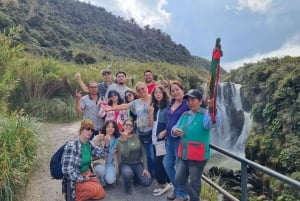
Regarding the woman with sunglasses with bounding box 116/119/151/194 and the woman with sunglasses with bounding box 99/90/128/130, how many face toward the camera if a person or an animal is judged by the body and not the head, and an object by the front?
2

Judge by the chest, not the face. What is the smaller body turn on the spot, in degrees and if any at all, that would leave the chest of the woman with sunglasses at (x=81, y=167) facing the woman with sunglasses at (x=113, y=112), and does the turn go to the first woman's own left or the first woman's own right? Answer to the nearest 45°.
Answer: approximately 90° to the first woman's own left

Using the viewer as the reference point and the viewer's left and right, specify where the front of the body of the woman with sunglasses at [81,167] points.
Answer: facing the viewer and to the right of the viewer

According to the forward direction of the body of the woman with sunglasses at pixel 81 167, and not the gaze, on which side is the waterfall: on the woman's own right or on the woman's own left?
on the woman's own left

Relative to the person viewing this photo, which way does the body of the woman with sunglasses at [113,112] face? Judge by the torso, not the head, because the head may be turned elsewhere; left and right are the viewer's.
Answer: facing the viewer

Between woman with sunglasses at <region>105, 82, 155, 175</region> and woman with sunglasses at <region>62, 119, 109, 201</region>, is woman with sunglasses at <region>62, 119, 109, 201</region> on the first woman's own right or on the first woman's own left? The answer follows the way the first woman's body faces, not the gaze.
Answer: on the first woman's own right
